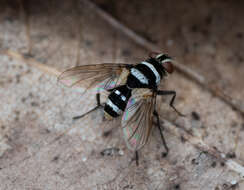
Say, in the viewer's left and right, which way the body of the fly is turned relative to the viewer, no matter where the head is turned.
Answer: facing away from the viewer and to the right of the viewer
